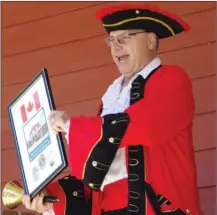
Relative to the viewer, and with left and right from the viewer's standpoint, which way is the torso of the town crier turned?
facing the viewer and to the left of the viewer

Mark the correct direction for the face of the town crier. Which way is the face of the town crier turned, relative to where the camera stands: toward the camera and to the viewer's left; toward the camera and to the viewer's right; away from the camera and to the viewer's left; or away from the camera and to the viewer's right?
toward the camera and to the viewer's left
